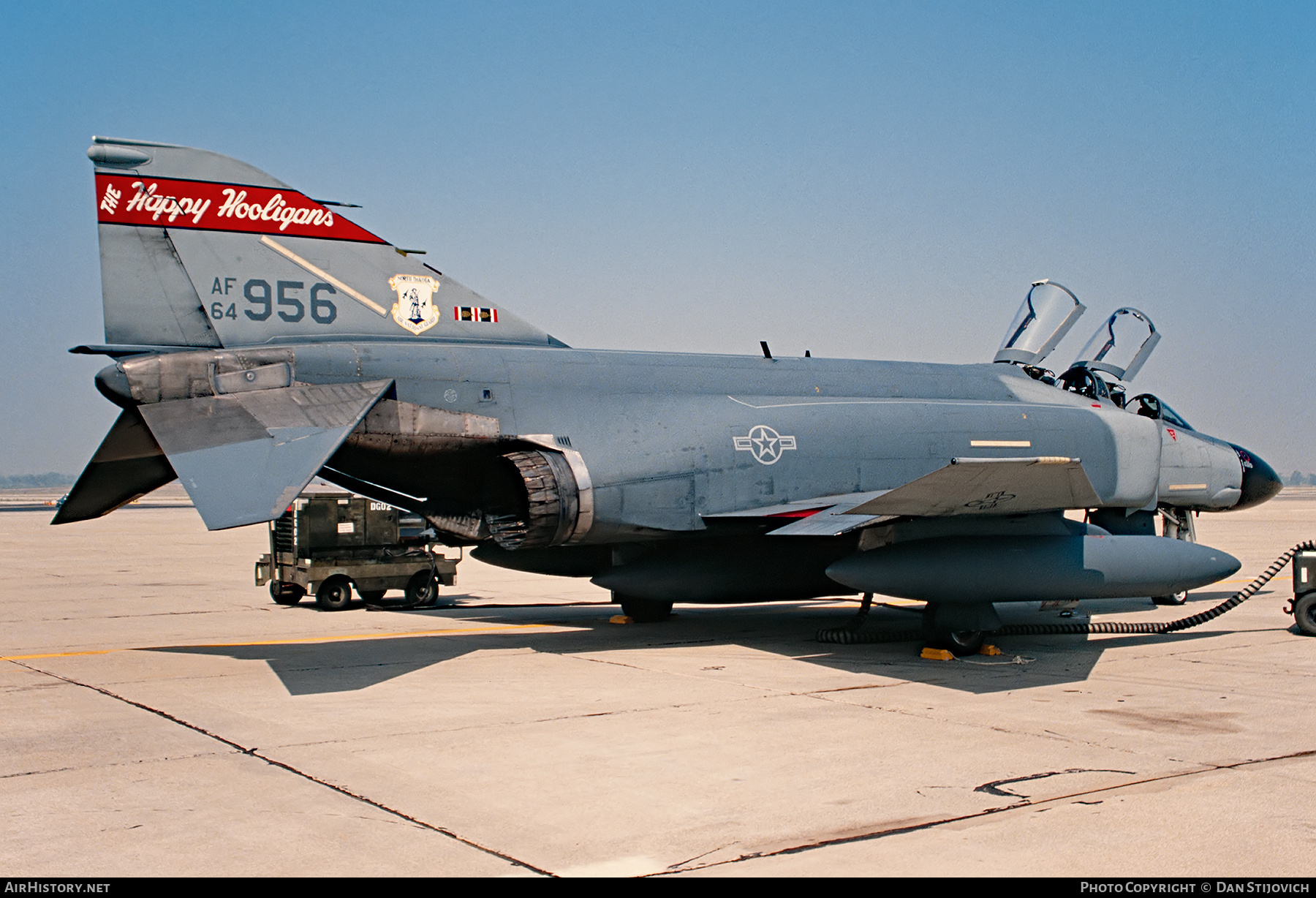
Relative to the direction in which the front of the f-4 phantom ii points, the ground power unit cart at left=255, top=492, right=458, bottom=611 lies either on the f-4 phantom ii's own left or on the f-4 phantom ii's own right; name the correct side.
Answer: on the f-4 phantom ii's own left

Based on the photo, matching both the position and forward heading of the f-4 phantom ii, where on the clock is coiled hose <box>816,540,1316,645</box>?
The coiled hose is roughly at 1 o'clock from the f-4 phantom ii.

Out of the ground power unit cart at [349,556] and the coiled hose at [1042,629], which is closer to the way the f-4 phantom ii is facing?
the coiled hose

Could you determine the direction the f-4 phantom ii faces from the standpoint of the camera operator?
facing away from the viewer and to the right of the viewer

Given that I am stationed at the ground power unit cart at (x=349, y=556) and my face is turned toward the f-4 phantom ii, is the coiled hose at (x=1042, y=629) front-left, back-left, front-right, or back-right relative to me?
front-left
